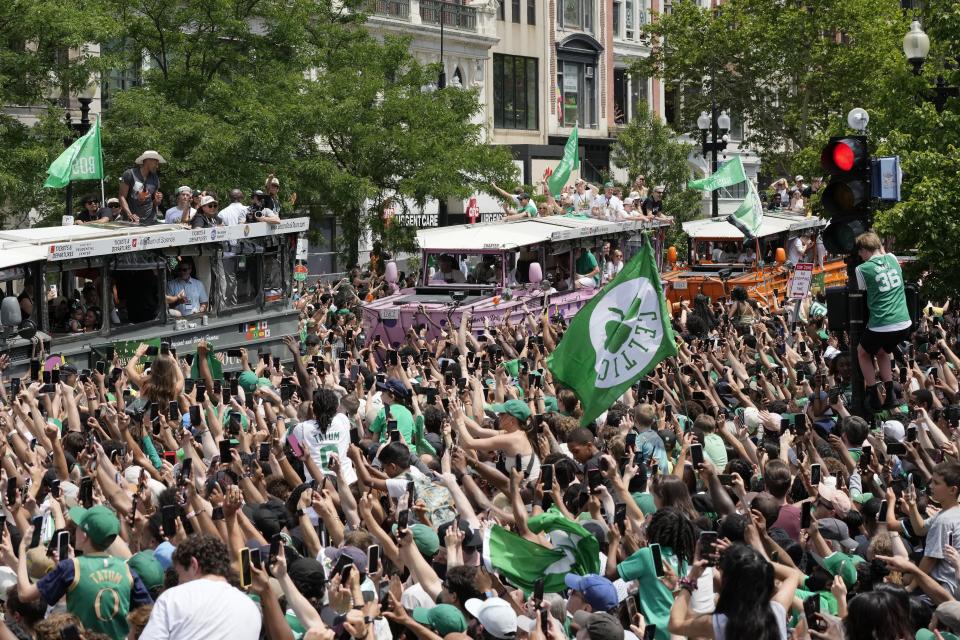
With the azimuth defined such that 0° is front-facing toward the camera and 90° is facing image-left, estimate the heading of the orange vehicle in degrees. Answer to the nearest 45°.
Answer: approximately 45°

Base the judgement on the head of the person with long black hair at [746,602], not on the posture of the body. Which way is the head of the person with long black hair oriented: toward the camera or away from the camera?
away from the camera

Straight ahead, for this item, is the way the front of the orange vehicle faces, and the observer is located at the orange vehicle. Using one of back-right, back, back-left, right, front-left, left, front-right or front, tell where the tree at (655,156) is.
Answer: back-right

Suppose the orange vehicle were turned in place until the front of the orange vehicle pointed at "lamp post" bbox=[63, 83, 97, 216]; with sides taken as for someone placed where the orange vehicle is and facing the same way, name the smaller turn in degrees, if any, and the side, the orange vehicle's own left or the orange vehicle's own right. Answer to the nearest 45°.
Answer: approximately 45° to the orange vehicle's own right

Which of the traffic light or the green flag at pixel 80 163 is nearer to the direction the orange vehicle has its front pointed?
the green flag

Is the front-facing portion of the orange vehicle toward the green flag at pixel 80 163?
yes

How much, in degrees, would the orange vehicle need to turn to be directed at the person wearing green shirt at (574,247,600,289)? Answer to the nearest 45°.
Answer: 0° — it already faces them

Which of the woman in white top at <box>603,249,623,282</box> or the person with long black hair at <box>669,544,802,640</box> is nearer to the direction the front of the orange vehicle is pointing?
the woman in white top

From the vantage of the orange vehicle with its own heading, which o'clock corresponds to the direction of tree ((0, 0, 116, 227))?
The tree is roughly at 1 o'clock from the orange vehicle.

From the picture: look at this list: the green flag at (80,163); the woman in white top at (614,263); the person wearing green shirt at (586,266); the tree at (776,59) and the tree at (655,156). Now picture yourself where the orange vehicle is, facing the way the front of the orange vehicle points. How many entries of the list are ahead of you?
3

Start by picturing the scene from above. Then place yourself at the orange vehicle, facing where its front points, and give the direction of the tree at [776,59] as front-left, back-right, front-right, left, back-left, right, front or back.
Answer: back-right
